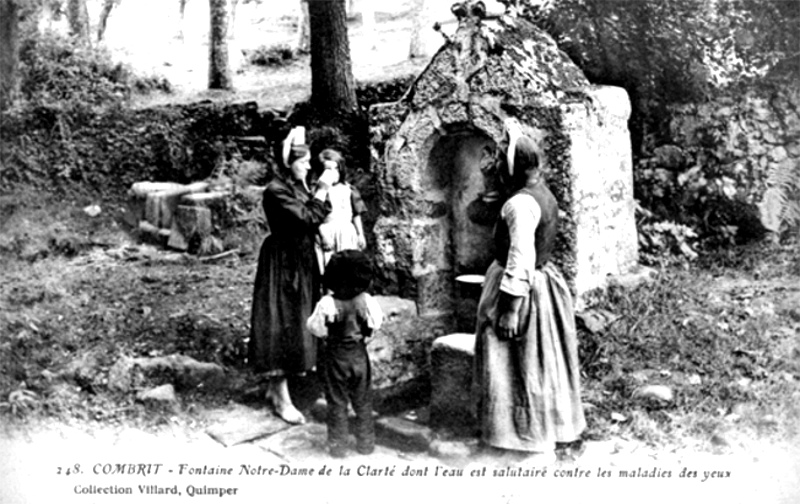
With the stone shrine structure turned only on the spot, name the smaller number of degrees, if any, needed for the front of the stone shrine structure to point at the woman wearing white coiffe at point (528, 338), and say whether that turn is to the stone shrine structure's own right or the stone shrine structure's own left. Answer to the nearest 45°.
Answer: approximately 45° to the stone shrine structure's own left

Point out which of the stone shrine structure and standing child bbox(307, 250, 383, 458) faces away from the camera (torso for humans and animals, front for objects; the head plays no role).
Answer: the standing child

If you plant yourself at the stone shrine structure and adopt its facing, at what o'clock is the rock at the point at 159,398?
The rock is roughly at 1 o'clock from the stone shrine structure.

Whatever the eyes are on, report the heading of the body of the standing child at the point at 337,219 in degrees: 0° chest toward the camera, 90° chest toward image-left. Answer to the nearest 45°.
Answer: approximately 45°

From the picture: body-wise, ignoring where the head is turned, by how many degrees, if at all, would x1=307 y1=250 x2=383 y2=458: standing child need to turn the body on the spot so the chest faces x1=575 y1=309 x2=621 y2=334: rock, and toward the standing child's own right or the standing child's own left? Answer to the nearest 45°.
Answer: approximately 45° to the standing child's own right

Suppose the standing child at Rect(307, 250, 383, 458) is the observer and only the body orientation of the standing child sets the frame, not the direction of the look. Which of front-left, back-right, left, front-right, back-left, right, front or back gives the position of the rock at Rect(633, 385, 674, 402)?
right

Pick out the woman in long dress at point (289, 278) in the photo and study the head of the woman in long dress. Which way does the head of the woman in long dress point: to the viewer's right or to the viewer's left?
to the viewer's right

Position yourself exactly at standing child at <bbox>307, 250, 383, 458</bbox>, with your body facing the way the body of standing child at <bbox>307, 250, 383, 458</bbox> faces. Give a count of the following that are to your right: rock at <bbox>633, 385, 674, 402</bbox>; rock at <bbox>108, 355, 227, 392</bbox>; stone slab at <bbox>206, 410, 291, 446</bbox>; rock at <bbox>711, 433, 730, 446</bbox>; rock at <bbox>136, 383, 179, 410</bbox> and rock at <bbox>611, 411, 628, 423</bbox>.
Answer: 3

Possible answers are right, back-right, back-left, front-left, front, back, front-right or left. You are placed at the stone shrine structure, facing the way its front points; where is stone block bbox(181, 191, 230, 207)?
right

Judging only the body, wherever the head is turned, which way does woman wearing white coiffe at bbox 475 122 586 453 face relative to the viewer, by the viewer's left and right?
facing away from the viewer and to the left of the viewer

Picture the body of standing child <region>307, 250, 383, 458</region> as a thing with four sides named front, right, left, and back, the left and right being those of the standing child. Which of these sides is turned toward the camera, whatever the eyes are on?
back

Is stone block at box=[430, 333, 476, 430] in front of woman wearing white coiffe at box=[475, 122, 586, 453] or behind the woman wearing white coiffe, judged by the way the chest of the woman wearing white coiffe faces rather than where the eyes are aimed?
in front

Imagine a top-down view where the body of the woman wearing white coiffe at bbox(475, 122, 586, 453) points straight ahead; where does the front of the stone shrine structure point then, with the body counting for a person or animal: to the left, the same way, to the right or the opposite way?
to the left

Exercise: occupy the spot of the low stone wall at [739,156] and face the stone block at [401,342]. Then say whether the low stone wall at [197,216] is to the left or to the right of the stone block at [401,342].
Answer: right
